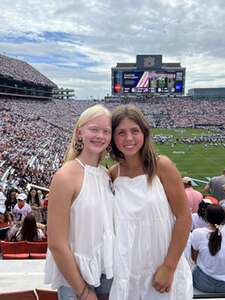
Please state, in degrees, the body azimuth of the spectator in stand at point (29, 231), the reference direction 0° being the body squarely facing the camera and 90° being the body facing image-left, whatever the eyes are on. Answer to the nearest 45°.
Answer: approximately 180°

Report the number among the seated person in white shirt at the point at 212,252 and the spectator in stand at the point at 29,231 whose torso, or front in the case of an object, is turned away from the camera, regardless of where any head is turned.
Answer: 2

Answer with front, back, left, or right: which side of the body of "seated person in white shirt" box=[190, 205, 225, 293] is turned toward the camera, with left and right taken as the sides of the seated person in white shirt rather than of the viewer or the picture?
back

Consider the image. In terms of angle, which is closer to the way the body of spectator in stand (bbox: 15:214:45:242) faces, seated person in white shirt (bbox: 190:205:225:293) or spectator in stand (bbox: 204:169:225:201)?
the spectator in stand

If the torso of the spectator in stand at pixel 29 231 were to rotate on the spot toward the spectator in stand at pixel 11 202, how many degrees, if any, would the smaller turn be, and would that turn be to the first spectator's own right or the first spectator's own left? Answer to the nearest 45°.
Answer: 0° — they already face them

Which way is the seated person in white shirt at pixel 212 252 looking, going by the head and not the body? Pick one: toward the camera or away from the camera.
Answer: away from the camera

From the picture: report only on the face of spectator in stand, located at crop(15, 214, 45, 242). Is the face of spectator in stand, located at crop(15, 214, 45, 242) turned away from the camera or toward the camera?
away from the camera

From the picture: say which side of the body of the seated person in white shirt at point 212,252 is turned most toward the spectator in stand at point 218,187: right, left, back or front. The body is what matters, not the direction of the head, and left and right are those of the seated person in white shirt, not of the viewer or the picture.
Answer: front
